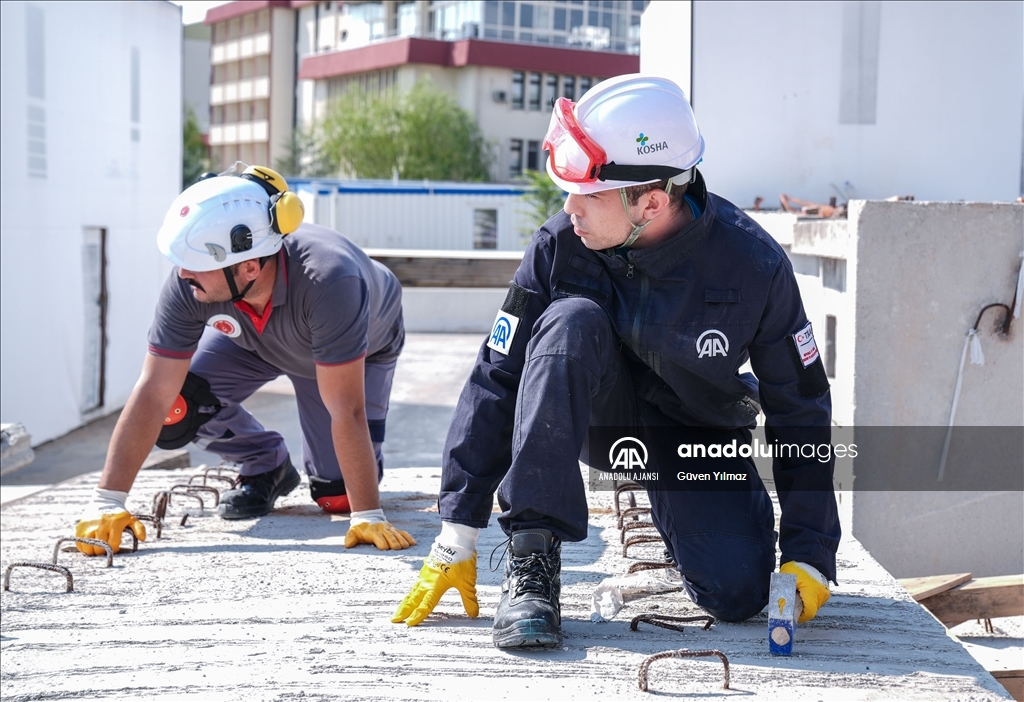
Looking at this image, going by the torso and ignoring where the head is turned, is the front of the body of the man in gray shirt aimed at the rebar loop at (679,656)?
no

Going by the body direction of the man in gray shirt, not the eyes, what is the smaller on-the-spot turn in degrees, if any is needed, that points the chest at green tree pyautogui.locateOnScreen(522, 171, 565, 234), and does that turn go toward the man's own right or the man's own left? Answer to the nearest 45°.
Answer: approximately 135° to the man's own right

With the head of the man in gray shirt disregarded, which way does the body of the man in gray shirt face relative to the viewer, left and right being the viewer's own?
facing the viewer and to the left of the viewer

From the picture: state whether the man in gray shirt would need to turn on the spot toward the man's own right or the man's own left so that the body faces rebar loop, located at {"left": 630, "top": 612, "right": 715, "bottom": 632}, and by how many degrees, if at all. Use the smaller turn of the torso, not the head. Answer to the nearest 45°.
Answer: approximately 90° to the man's own left

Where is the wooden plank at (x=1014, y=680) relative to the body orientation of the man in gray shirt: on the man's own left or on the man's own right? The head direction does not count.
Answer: on the man's own left

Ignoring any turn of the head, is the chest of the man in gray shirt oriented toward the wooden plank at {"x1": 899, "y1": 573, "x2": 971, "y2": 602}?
no

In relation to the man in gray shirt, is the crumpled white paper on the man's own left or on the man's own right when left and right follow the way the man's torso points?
on the man's own left

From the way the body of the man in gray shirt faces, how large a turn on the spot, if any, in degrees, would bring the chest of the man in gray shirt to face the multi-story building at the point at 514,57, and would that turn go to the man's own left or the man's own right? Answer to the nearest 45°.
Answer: approximately 135° to the man's own right

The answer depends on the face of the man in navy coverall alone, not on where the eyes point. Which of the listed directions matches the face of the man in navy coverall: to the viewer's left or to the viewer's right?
to the viewer's left

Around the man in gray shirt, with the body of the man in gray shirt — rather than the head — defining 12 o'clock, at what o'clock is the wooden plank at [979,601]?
The wooden plank is roughly at 8 o'clock from the man in gray shirt.

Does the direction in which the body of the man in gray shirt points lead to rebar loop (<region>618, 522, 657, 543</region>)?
no
